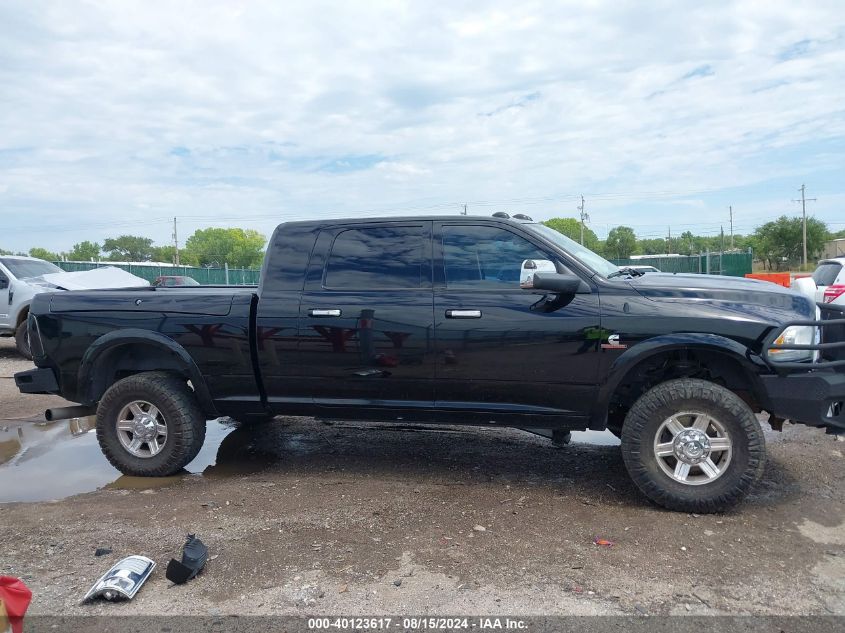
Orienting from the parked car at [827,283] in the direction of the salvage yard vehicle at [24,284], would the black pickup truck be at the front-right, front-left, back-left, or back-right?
front-left

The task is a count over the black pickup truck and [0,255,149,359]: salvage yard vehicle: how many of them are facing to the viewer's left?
0

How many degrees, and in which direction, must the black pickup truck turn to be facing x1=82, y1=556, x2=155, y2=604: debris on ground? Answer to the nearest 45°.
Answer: approximately 135° to its right

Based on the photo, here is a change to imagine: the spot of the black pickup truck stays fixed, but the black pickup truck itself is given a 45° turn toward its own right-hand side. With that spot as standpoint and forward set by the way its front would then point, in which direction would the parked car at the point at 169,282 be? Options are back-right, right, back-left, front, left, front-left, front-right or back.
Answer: back

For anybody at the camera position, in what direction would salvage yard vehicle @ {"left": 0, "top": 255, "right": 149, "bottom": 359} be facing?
facing the viewer and to the right of the viewer

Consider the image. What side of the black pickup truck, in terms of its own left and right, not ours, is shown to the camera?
right
